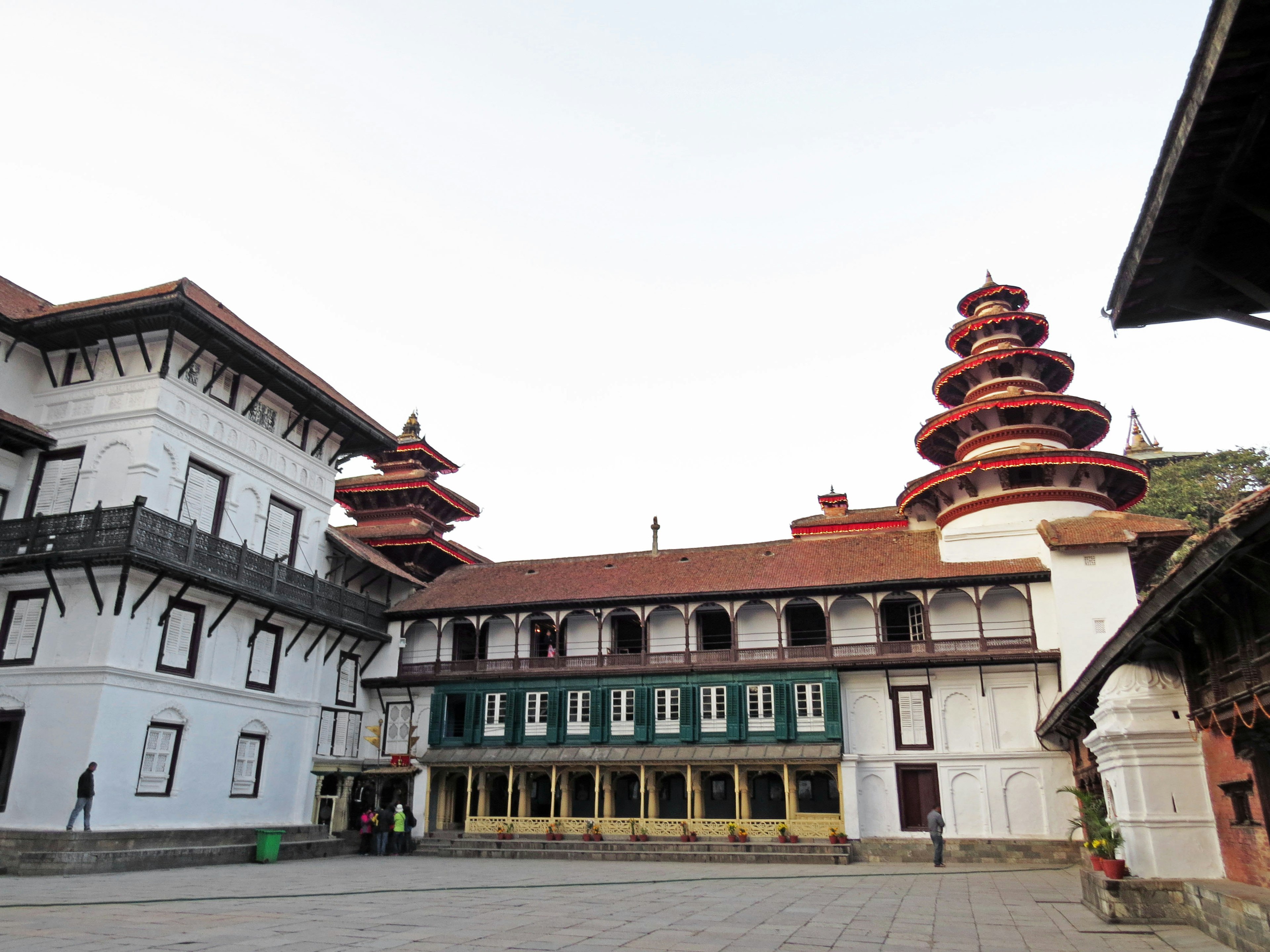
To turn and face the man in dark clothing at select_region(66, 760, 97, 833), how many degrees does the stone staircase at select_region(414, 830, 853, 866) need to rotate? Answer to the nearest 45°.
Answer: approximately 45° to its right

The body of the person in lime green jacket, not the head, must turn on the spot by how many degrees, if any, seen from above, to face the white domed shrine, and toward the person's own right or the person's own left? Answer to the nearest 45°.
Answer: approximately 135° to the person's own right

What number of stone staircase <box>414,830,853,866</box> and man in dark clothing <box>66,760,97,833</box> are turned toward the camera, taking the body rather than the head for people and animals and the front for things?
1

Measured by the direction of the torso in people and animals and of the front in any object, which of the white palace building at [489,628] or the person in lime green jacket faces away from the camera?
the person in lime green jacket

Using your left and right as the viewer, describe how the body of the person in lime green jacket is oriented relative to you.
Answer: facing away from the viewer
